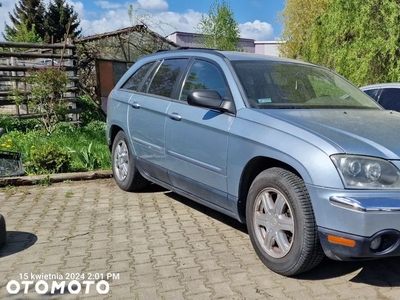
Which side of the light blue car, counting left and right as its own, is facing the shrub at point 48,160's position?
back

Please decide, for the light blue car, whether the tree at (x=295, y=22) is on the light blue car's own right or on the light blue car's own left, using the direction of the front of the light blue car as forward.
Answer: on the light blue car's own left

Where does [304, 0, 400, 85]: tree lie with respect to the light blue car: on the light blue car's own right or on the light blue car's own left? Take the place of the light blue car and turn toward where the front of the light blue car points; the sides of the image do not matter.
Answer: on the light blue car's own left

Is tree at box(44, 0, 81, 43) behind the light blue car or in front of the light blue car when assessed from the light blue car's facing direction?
behind

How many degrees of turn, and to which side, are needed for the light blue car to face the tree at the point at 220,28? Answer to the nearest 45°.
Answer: approximately 135° to its left

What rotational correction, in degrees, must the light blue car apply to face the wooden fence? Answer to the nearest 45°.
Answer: approximately 180°

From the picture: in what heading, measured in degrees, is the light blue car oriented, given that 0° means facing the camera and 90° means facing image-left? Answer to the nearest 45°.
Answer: approximately 315°

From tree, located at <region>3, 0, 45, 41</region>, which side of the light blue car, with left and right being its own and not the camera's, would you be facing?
back

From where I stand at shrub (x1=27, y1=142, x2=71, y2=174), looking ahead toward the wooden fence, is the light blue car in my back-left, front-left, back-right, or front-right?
back-right

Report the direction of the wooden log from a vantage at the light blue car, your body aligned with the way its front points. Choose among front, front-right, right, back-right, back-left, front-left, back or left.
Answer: back
